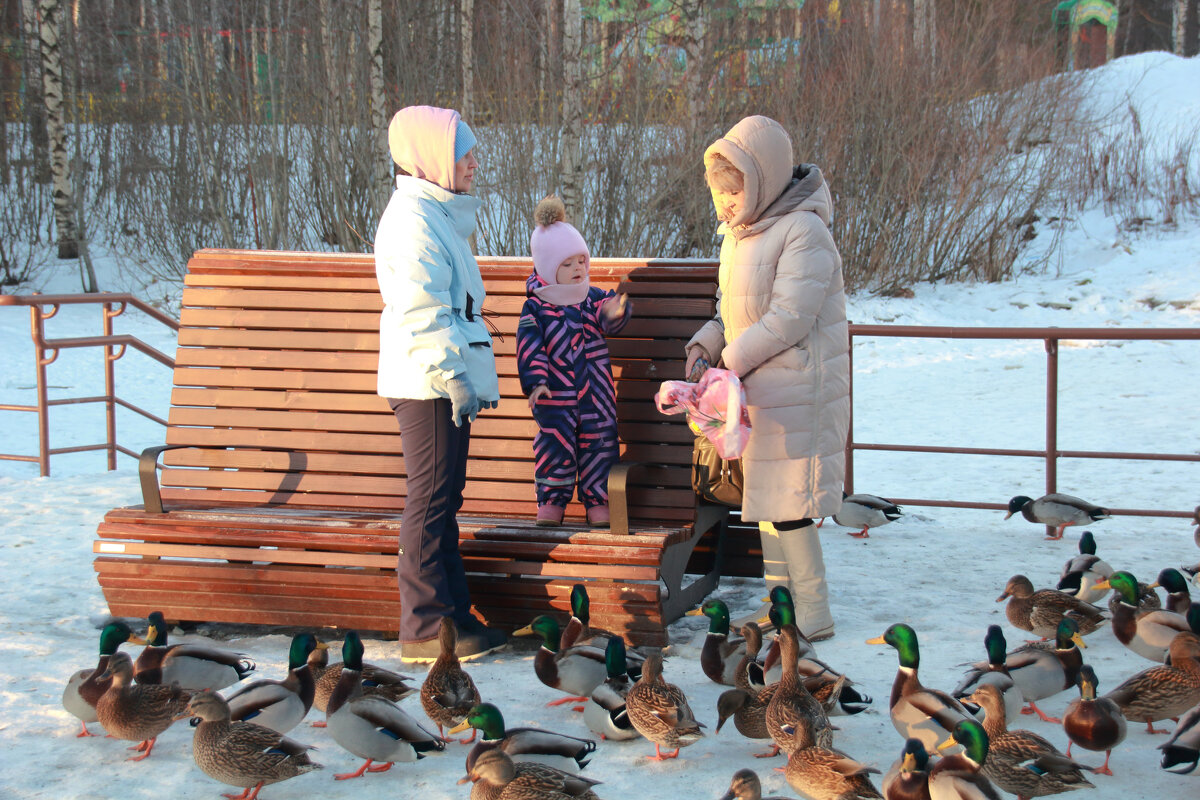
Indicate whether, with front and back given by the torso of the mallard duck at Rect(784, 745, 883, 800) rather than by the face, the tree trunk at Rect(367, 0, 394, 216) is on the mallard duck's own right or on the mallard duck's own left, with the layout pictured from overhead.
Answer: on the mallard duck's own right

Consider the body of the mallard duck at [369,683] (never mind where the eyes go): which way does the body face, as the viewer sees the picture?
to the viewer's left

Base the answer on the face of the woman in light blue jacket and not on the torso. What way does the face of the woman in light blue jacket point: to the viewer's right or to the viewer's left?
to the viewer's right

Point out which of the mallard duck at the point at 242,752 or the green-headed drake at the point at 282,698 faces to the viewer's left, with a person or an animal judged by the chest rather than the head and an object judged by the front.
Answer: the mallard duck

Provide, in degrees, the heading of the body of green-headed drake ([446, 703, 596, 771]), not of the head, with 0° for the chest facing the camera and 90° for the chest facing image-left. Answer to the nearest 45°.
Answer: approximately 90°

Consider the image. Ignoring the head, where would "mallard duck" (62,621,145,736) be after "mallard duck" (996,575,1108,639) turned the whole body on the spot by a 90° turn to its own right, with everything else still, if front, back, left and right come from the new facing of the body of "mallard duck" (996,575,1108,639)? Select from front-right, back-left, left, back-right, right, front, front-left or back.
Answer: back-left

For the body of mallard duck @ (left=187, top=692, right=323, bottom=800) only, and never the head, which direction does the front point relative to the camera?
to the viewer's left

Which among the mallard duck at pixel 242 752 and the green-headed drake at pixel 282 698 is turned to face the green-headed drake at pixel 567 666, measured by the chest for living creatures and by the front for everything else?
the green-headed drake at pixel 282 698

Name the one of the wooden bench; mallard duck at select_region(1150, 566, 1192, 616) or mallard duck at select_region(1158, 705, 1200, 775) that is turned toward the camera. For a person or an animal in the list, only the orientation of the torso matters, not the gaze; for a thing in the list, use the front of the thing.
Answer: the wooden bench

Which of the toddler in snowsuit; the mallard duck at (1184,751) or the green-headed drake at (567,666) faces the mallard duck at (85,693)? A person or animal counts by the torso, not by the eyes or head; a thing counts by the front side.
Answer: the green-headed drake

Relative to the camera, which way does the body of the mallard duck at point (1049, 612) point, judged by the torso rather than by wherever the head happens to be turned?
to the viewer's left

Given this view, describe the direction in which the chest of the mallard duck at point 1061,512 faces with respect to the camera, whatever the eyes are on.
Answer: to the viewer's left

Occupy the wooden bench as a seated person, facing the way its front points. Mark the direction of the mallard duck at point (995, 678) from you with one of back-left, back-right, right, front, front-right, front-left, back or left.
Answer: front-left

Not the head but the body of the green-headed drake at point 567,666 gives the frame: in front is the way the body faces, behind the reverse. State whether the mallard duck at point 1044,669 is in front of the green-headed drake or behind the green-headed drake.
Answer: behind

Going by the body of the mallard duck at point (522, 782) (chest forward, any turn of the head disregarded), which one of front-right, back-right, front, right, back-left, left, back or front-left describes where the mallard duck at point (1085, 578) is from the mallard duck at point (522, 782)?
back-right

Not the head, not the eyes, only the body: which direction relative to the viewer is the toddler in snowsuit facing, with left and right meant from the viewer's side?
facing the viewer and to the right of the viewer
